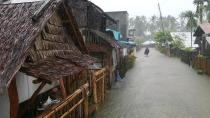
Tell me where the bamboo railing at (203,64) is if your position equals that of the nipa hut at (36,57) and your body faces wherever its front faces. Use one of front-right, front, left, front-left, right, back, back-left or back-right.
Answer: left

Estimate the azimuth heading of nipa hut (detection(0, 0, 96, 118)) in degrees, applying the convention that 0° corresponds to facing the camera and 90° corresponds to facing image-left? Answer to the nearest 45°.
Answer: approximately 315°

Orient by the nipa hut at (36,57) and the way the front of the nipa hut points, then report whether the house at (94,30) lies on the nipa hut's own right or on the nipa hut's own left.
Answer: on the nipa hut's own left
